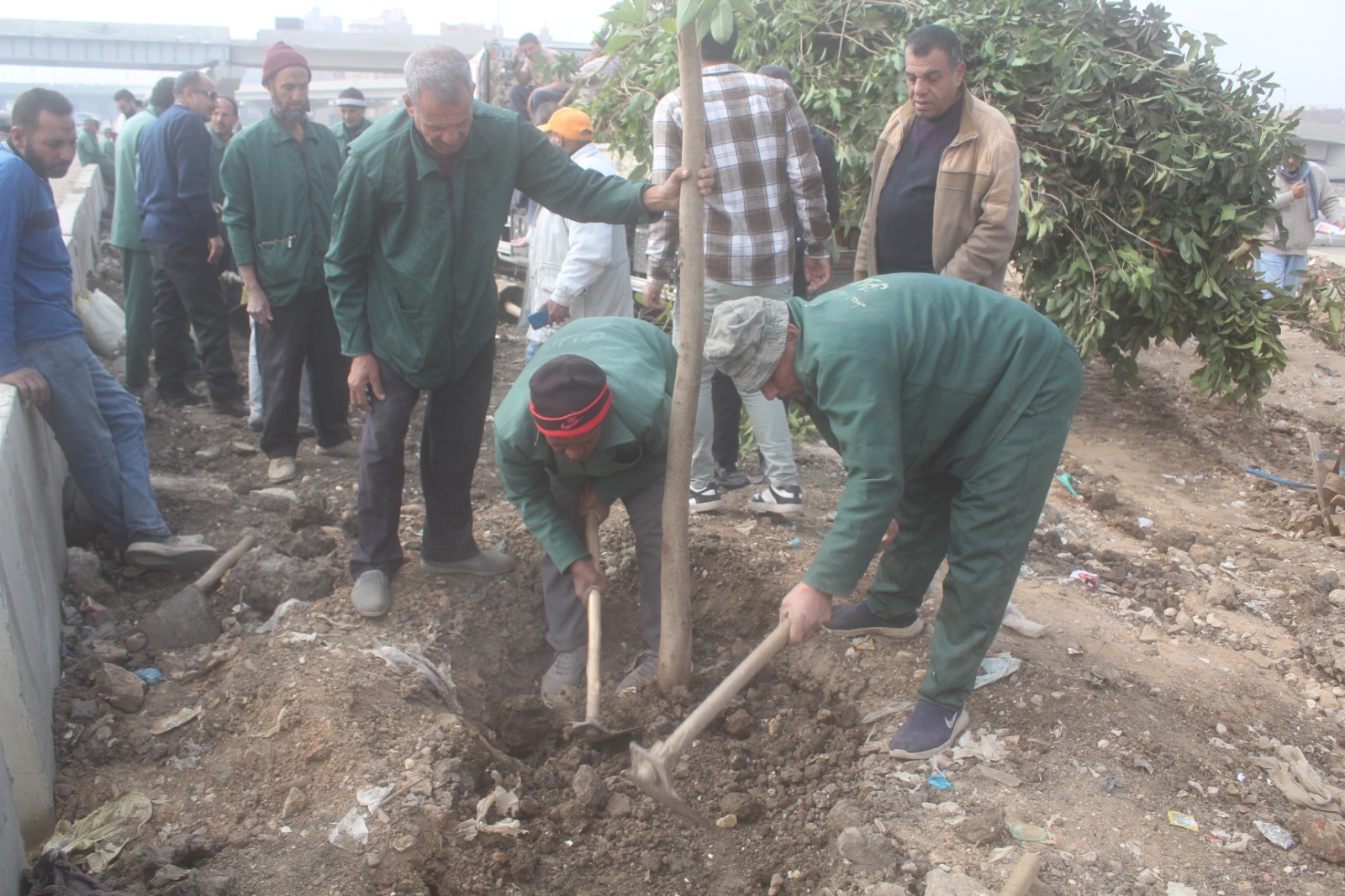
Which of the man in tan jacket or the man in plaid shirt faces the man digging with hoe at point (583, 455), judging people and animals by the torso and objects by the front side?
the man in tan jacket

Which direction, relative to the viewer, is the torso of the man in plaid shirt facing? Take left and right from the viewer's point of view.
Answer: facing away from the viewer

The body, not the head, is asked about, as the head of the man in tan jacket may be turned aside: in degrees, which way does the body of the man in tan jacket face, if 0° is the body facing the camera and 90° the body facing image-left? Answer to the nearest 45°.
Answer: approximately 45°

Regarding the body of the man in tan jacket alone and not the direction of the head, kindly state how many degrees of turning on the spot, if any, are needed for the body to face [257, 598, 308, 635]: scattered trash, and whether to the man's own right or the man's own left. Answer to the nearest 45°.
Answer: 0° — they already face it

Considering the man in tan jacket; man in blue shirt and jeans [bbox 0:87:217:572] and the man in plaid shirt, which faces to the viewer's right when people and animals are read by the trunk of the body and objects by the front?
the man in blue shirt and jeans

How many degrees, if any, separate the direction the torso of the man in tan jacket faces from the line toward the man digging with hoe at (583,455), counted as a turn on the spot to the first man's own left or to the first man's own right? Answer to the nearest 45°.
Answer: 0° — they already face them

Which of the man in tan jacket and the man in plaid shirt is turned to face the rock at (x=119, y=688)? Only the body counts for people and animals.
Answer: the man in tan jacket

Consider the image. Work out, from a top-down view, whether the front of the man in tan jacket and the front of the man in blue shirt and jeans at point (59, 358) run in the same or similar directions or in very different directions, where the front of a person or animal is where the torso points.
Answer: very different directions

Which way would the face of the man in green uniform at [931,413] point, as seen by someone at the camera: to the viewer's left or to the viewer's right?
to the viewer's left

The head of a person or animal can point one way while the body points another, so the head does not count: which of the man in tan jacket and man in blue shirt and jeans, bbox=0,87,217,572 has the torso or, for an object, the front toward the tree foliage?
the man in blue shirt and jeans

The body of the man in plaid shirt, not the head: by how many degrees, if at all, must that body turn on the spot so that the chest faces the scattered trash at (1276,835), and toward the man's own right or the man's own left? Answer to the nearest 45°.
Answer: approximately 135° to the man's own right

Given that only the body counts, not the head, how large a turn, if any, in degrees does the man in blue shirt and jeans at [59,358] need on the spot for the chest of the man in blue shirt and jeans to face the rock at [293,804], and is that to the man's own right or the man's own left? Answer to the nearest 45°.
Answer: approximately 90° to the man's own right

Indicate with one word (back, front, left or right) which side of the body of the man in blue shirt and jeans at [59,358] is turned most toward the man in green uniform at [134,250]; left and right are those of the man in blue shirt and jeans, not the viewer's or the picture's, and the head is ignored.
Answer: left

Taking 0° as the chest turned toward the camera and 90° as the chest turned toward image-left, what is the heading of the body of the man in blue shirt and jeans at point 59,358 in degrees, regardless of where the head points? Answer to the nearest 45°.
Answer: approximately 270°

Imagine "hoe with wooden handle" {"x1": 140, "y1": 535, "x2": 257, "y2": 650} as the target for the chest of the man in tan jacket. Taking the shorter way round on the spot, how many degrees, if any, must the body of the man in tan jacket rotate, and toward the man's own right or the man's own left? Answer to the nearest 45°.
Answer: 0° — they already face it
